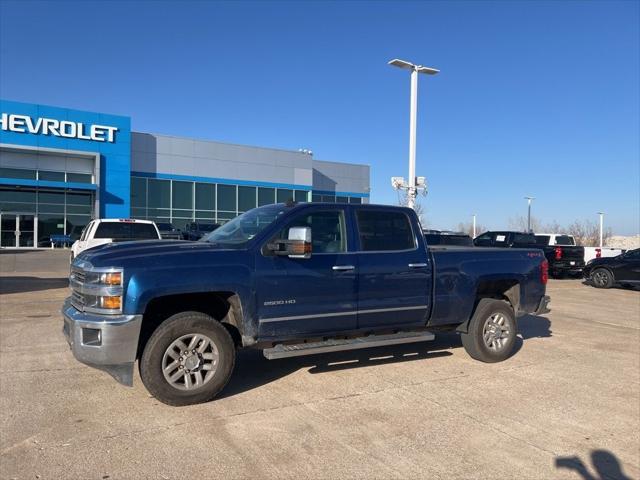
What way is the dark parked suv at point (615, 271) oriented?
to the viewer's left

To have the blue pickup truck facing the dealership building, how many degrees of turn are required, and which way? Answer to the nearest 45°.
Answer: approximately 90° to its right

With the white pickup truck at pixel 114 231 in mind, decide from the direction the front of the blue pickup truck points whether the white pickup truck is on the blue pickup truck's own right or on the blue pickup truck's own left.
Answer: on the blue pickup truck's own right

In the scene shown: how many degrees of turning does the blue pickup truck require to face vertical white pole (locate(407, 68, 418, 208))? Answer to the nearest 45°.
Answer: approximately 135° to its right

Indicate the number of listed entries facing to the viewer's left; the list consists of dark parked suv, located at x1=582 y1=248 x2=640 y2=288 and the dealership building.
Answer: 1

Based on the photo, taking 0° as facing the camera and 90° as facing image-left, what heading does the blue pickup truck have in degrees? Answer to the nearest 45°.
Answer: approximately 45°

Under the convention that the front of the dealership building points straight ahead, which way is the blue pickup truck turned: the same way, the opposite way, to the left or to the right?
to the right
